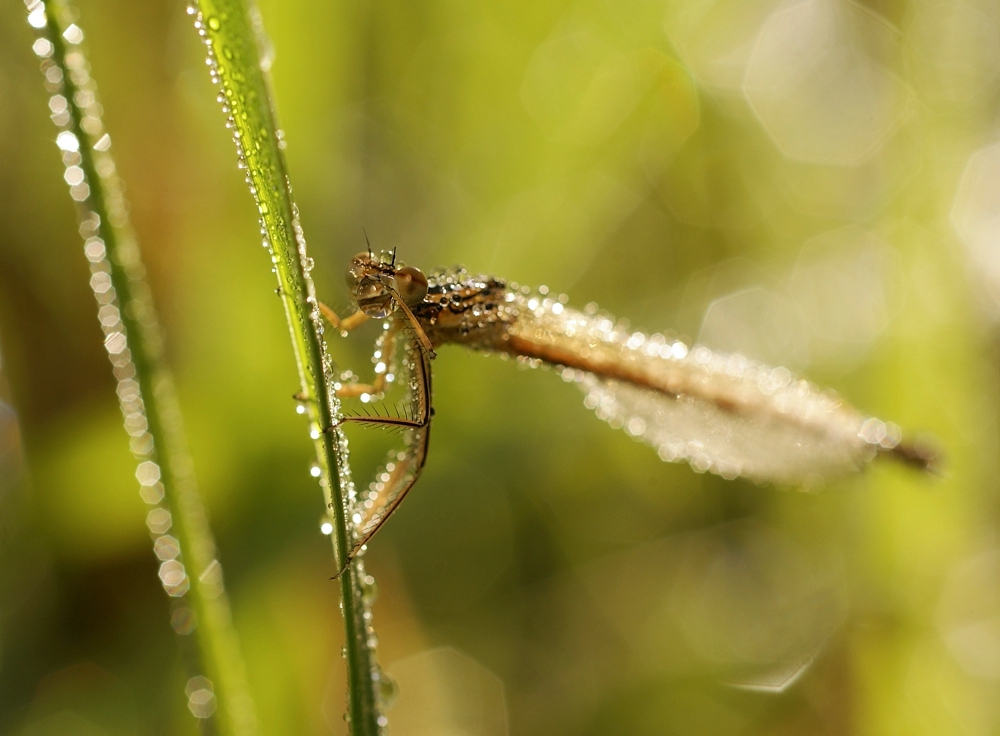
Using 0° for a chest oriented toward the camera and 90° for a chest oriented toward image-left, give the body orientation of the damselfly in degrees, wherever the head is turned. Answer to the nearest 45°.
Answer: approximately 45°

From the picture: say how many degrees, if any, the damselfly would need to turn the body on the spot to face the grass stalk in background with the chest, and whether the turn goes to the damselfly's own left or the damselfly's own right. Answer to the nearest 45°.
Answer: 0° — it already faces it
